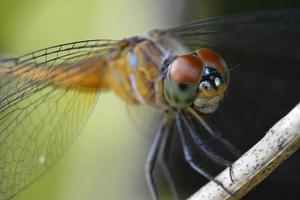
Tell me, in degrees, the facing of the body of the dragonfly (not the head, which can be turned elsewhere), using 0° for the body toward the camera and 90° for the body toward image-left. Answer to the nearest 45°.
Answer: approximately 315°
